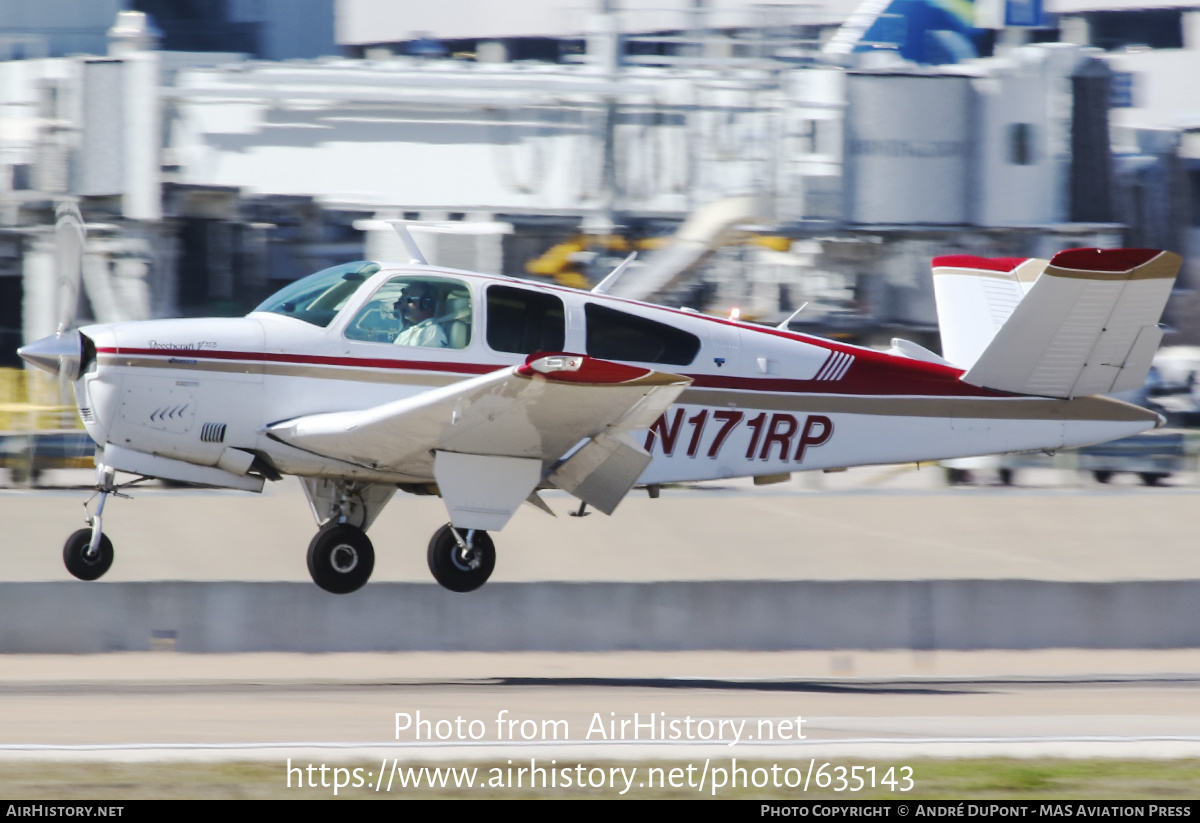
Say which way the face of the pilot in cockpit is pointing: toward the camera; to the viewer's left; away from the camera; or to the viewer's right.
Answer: to the viewer's left

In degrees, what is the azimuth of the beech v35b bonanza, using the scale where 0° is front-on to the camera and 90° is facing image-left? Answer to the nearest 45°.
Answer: approximately 90°
